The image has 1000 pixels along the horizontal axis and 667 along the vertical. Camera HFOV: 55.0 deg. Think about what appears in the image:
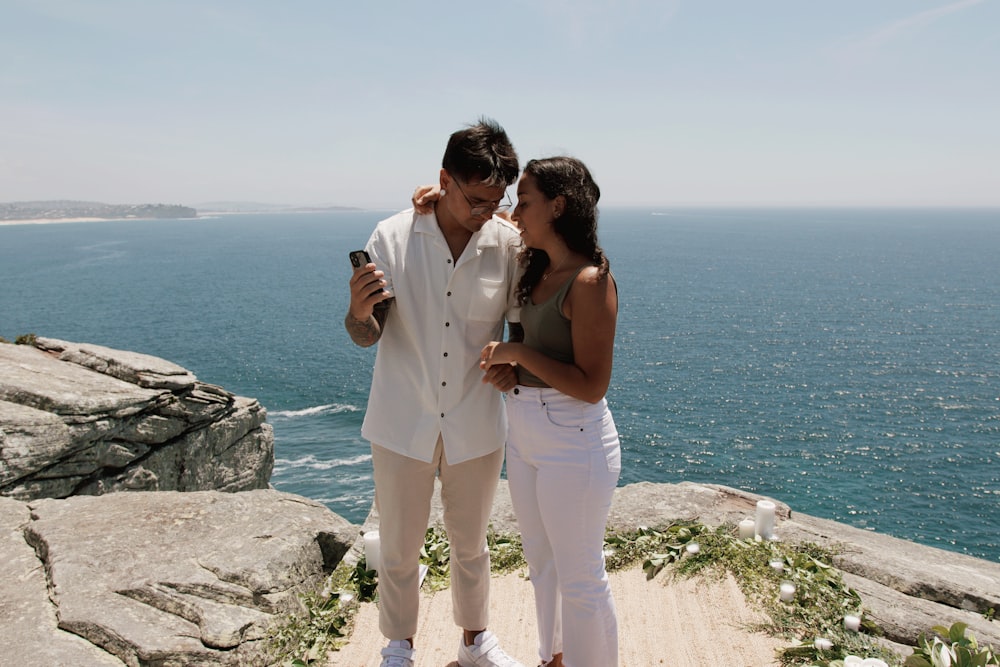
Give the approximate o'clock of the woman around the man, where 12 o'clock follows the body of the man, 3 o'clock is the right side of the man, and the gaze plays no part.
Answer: The woman is roughly at 10 o'clock from the man.

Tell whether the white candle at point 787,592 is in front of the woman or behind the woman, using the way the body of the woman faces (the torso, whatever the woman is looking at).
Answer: behind

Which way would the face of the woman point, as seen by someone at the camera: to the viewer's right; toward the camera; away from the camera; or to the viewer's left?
to the viewer's left

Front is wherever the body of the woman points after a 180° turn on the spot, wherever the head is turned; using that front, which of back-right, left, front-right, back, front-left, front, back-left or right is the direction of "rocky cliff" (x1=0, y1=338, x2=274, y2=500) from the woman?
left

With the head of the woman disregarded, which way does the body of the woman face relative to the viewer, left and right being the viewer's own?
facing the viewer and to the left of the viewer

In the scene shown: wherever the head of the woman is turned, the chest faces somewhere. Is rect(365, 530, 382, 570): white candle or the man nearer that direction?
the man

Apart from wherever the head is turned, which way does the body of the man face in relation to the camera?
toward the camera

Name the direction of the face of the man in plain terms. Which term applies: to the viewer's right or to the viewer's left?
to the viewer's right

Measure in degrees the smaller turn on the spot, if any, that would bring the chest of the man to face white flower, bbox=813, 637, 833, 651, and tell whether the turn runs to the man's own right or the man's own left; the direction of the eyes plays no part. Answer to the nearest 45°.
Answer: approximately 90° to the man's own left

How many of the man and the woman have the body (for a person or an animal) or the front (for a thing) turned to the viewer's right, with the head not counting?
0
